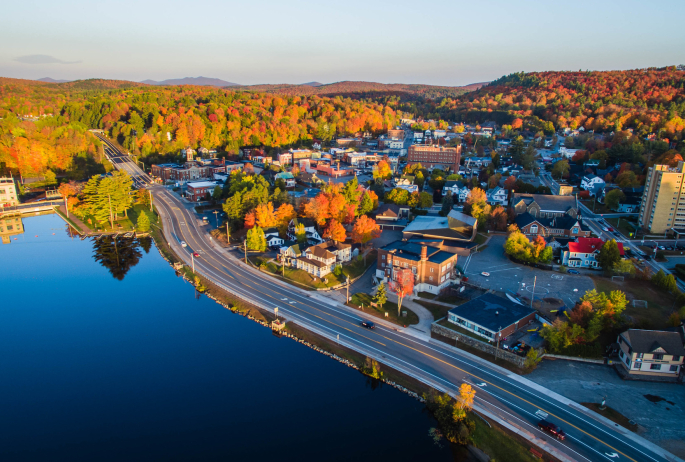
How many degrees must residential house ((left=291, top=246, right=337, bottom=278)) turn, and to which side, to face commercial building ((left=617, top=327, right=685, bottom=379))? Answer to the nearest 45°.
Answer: approximately 90° to its left

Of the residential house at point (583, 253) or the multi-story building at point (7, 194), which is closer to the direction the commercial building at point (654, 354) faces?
the multi-story building

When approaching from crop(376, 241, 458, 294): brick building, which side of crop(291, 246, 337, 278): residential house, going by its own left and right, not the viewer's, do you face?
left

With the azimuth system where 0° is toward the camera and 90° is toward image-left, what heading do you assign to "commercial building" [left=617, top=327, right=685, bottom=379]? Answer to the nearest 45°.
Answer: approximately 0°

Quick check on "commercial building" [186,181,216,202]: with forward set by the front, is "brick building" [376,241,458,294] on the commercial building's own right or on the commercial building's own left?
on the commercial building's own left

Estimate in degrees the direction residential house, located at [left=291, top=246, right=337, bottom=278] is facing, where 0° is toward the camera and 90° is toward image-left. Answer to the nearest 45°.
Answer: approximately 45°

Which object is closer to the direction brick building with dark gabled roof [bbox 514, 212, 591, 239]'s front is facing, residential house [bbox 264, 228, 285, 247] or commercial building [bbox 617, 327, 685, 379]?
the commercial building

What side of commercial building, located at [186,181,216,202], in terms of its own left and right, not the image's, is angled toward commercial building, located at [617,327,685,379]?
left

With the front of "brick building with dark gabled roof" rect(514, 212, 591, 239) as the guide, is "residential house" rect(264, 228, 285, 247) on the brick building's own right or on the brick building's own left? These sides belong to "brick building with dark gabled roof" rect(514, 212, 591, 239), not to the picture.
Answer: on the brick building's own right

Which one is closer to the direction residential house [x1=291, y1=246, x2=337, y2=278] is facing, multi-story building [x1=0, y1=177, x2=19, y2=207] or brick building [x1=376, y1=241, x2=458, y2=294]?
the multi-story building

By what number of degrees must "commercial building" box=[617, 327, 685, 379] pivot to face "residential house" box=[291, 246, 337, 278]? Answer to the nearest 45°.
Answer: approximately 90° to its right

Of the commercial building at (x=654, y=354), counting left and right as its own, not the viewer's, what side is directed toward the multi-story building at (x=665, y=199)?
back

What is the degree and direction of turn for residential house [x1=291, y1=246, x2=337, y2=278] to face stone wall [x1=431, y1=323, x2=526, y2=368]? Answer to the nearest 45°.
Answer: approximately 90° to its left

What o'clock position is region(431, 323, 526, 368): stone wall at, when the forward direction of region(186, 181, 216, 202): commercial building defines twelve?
The stone wall is roughly at 10 o'clock from the commercial building.
